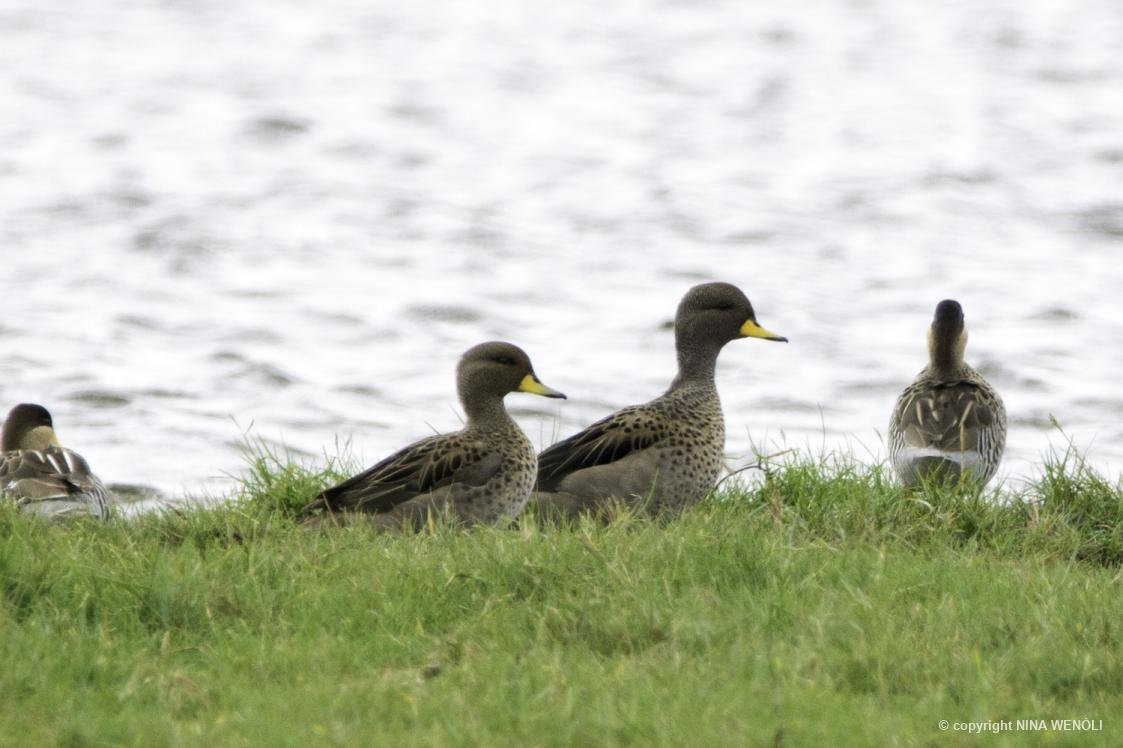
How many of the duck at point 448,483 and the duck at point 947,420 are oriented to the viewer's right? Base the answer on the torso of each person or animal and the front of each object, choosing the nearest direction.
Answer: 1

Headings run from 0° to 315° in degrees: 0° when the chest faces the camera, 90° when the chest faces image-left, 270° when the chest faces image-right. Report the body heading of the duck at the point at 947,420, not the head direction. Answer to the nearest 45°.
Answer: approximately 180°

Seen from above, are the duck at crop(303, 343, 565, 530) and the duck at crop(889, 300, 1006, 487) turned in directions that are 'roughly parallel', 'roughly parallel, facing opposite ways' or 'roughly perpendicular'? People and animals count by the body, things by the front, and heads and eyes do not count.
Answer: roughly perpendicular

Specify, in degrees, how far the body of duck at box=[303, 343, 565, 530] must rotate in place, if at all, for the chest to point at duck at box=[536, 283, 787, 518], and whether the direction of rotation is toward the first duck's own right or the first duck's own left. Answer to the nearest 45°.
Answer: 0° — it already faces it

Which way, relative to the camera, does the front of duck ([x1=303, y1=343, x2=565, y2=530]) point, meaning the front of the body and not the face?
to the viewer's right

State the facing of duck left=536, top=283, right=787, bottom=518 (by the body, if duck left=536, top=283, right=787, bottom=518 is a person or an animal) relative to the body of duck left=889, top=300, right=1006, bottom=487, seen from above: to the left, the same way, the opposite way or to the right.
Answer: to the right

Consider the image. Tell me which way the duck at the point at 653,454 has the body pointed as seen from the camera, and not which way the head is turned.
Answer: to the viewer's right

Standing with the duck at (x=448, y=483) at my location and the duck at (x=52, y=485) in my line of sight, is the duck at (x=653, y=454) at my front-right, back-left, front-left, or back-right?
back-right

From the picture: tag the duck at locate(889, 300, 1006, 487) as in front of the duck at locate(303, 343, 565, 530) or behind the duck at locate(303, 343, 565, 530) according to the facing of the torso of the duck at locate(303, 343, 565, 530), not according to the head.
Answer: in front

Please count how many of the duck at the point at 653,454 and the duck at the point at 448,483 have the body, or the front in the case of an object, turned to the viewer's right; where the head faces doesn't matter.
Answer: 2

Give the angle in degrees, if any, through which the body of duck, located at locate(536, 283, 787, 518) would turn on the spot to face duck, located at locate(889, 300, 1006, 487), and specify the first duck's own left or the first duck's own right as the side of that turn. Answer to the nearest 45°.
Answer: approximately 45° to the first duck's own left

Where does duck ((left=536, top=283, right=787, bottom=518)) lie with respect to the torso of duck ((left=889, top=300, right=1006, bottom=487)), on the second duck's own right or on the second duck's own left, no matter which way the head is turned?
on the second duck's own left

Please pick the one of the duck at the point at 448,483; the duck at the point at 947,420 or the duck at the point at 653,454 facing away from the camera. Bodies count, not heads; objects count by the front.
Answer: the duck at the point at 947,420

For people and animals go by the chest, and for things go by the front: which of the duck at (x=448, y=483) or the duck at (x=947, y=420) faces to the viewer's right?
the duck at (x=448, y=483)

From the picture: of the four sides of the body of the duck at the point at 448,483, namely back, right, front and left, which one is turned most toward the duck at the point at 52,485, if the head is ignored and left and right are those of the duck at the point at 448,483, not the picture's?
back
